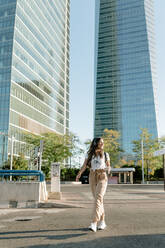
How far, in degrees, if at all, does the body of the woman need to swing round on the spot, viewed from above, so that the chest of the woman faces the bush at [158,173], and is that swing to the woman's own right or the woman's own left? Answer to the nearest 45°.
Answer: approximately 180°

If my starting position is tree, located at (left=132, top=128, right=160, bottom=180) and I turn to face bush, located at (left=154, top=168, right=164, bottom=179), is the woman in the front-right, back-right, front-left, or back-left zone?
back-right

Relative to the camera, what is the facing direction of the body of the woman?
toward the camera

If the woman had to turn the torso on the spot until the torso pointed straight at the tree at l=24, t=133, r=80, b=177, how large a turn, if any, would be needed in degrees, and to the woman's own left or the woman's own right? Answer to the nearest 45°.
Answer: approximately 180°

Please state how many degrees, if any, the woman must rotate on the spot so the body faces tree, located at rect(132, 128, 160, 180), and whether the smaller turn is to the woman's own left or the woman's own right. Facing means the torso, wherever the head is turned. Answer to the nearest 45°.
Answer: approximately 180°
